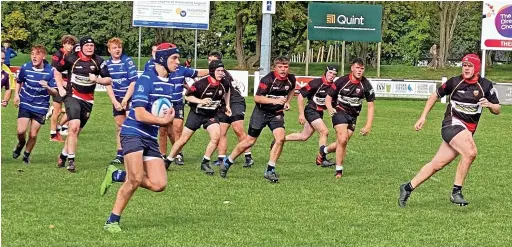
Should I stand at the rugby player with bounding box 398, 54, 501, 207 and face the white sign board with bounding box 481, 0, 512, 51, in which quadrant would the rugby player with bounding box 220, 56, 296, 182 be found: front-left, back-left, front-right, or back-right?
front-left

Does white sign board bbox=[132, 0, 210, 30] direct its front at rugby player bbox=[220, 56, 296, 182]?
yes

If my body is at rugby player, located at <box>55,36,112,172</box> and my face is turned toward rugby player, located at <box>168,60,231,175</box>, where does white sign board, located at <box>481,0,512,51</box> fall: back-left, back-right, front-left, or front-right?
front-left

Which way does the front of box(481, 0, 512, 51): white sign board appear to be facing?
toward the camera

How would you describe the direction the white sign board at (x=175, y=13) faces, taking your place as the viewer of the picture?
facing the viewer

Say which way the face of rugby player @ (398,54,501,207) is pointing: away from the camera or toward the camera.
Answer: toward the camera

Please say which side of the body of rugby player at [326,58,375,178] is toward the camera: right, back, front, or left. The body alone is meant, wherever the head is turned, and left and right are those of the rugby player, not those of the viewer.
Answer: front

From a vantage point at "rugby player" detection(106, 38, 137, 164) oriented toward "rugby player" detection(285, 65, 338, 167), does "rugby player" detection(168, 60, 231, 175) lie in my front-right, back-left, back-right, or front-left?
front-right

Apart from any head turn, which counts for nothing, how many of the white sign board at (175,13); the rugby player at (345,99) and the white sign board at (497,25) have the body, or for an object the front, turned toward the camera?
3

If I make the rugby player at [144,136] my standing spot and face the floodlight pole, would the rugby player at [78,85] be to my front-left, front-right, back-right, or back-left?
front-left

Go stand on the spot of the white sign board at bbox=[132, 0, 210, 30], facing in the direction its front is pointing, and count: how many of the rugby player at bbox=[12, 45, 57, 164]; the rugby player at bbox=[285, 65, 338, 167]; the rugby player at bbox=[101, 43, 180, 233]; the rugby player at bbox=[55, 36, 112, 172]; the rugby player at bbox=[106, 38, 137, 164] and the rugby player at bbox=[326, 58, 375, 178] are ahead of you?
6
